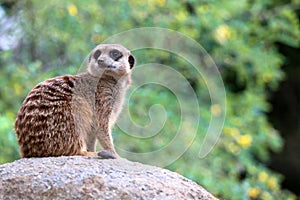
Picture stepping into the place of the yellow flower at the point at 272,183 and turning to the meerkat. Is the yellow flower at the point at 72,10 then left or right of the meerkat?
right

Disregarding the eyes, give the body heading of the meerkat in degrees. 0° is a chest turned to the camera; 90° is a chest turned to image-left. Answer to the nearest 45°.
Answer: approximately 270°

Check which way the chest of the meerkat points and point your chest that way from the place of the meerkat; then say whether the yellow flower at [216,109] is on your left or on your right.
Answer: on your left

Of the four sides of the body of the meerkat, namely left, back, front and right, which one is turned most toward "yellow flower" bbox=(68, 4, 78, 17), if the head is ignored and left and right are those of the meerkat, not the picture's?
left

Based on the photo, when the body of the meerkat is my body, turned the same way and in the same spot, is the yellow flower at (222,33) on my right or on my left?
on my left

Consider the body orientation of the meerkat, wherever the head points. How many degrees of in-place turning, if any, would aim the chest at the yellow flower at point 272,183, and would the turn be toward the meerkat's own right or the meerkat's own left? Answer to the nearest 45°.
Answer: approximately 45° to the meerkat's own left

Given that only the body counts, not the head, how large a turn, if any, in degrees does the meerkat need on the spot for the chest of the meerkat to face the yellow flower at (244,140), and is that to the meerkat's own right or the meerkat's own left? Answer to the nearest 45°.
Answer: approximately 45° to the meerkat's own left
